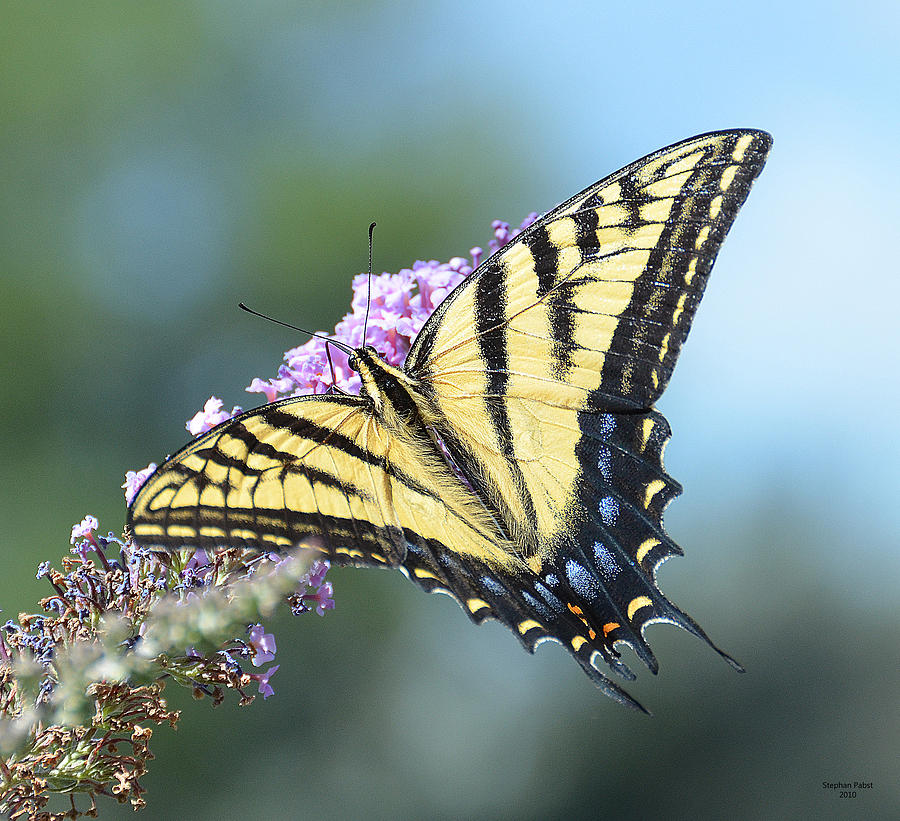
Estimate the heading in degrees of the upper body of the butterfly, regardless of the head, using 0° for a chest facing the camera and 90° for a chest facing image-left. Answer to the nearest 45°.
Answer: approximately 135°
